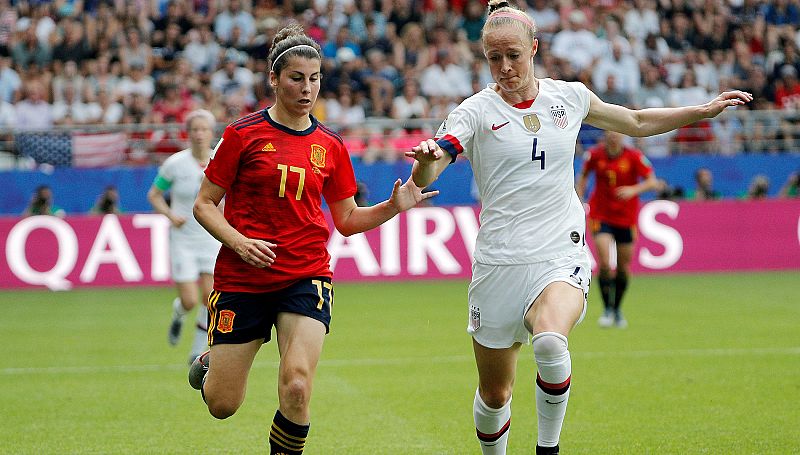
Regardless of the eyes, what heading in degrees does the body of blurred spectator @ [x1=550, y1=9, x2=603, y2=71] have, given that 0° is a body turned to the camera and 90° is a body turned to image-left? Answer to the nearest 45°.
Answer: approximately 0°

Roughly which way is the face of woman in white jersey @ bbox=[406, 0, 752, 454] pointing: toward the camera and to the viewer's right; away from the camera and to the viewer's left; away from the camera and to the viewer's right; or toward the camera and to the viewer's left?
toward the camera and to the viewer's left

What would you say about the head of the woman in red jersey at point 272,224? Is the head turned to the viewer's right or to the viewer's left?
to the viewer's right

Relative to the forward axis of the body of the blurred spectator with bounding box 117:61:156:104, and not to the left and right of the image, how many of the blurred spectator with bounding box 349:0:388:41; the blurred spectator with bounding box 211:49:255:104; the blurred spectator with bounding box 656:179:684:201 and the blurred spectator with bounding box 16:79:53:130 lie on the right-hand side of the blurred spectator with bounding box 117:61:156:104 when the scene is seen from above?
1

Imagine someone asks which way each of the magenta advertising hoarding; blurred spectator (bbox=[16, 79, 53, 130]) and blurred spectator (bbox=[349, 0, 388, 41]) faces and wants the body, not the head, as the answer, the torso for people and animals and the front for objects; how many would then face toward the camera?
3

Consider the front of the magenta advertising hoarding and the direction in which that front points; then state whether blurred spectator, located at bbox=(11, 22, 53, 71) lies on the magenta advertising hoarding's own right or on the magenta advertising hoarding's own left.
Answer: on the magenta advertising hoarding's own right

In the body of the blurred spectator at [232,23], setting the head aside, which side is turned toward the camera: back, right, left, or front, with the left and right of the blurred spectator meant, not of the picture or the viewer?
front

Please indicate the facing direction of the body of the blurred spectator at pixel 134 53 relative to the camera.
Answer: toward the camera

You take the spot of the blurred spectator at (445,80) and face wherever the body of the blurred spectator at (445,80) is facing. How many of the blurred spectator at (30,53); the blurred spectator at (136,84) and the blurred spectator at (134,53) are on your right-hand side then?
3

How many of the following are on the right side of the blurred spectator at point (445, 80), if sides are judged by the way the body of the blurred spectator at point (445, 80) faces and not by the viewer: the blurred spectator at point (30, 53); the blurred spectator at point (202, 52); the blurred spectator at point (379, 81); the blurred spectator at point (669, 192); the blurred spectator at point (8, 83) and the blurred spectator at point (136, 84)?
5

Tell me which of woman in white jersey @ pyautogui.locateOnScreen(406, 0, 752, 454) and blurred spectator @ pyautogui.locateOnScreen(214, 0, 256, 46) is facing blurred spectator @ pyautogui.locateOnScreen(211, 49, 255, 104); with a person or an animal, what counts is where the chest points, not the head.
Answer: blurred spectator @ pyautogui.locateOnScreen(214, 0, 256, 46)

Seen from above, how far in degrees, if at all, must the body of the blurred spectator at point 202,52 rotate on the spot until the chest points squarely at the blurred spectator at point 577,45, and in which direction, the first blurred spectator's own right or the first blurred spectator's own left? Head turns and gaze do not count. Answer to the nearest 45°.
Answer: approximately 90° to the first blurred spectator's own left

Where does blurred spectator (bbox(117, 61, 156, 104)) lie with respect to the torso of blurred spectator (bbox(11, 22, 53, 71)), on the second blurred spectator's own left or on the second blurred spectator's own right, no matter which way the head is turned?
on the second blurred spectator's own left

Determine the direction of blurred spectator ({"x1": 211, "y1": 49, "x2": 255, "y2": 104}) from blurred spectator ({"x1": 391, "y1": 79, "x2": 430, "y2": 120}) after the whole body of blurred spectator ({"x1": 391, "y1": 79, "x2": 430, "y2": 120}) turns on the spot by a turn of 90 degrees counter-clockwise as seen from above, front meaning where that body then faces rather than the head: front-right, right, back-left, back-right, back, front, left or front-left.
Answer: back

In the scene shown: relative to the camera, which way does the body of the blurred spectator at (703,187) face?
toward the camera

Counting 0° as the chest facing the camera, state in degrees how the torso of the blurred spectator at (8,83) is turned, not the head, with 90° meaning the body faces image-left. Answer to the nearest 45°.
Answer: approximately 0°

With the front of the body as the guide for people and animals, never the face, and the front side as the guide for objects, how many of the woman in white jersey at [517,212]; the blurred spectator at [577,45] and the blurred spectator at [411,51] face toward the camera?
3
